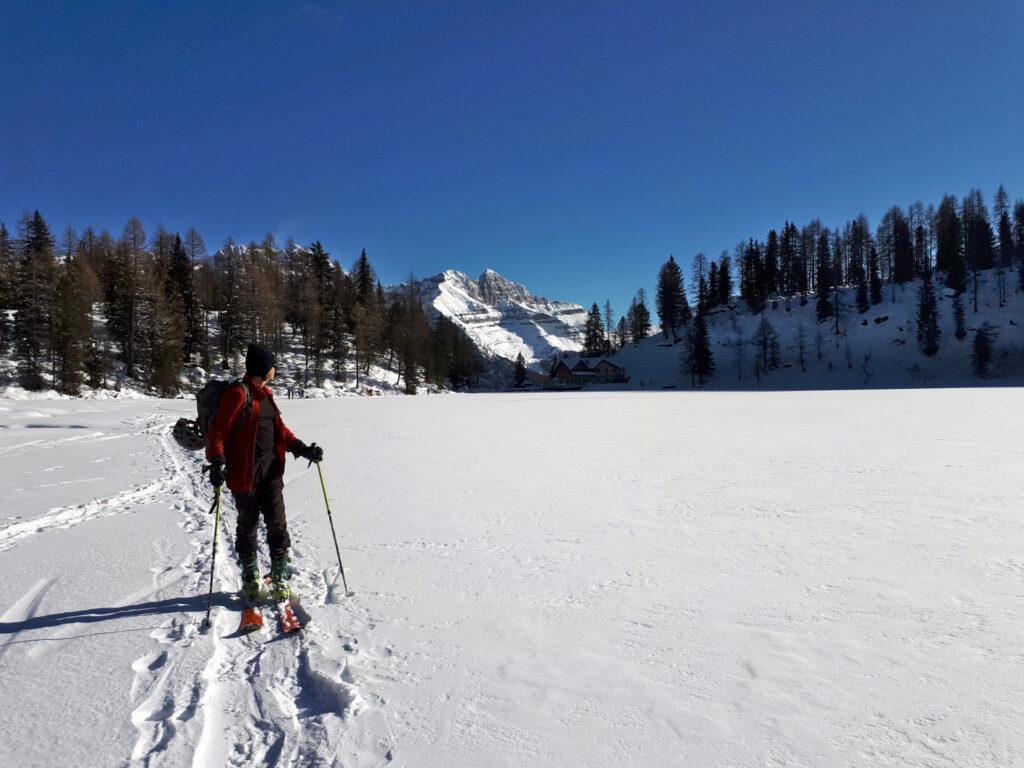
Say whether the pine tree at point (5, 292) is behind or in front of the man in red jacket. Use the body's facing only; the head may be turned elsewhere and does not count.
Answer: behind

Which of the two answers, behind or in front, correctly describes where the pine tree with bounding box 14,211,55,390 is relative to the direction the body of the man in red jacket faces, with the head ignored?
behind

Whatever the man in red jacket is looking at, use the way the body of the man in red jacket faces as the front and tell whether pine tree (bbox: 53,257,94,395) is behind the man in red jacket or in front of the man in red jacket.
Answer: behind
